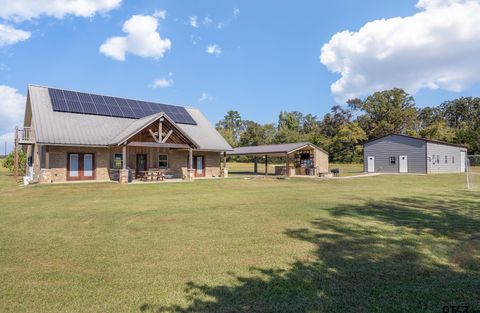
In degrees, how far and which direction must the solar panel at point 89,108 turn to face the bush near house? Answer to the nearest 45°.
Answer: approximately 135° to its right

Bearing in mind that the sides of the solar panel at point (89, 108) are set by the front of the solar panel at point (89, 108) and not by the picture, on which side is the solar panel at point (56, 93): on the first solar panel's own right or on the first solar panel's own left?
on the first solar panel's own right

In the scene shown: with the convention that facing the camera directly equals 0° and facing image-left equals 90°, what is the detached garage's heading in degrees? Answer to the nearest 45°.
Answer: approximately 45°

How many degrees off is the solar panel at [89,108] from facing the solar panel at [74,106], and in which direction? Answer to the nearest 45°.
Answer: approximately 90° to its right

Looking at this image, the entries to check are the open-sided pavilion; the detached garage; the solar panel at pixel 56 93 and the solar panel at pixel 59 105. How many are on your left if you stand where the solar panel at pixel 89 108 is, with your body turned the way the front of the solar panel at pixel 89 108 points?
2

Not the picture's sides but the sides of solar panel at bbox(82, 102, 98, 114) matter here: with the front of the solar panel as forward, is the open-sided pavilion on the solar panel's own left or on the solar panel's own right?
on the solar panel's own left

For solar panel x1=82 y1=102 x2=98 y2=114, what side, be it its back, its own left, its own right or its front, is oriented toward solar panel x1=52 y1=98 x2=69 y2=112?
right
